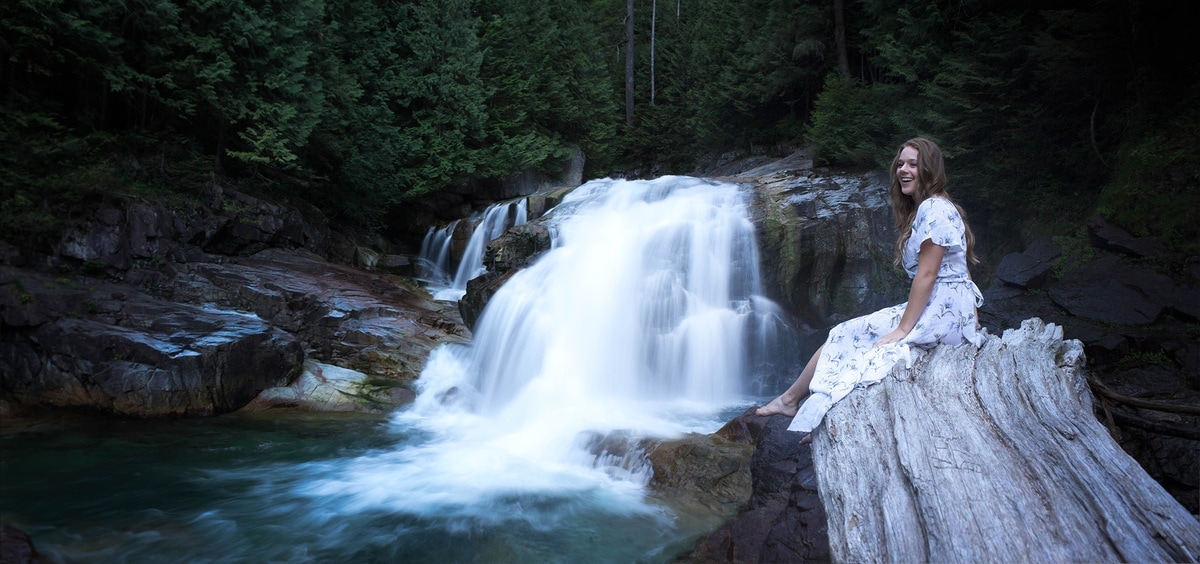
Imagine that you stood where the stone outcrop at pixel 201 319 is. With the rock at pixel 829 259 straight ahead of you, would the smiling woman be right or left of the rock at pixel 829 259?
right

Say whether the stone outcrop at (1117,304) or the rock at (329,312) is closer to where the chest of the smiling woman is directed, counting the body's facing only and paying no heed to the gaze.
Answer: the rock

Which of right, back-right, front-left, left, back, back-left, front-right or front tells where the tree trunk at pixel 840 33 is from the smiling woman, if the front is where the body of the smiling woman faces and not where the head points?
right

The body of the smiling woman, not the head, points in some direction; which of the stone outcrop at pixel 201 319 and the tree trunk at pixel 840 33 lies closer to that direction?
the stone outcrop

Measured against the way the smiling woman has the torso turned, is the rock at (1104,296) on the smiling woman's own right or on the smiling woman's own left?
on the smiling woman's own right

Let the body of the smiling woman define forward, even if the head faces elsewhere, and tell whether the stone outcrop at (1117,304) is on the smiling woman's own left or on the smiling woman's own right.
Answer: on the smiling woman's own right

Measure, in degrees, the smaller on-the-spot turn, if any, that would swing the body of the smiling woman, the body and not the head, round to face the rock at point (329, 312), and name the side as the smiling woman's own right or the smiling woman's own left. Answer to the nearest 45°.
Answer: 0° — they already face it

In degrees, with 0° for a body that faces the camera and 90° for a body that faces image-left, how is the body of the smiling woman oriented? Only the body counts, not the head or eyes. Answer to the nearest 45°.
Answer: approximately 90°
